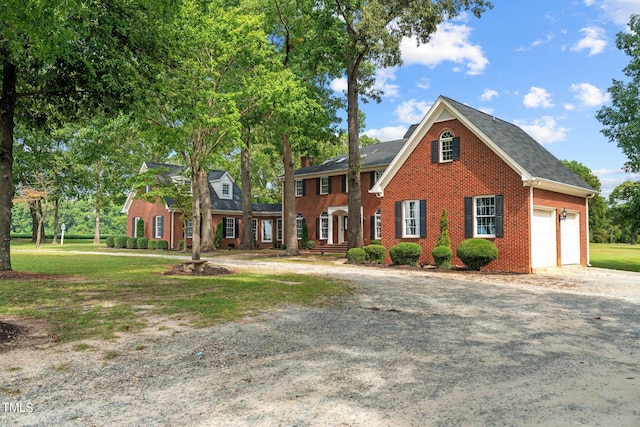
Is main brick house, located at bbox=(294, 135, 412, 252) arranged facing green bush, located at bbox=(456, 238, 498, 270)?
no

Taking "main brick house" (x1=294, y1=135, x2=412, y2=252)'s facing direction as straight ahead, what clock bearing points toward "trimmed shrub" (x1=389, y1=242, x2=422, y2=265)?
The trimmed shrub is roughly at 10 o'clock from the main brick house.

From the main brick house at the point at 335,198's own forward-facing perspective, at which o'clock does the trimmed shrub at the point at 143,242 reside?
The trimmed shrub is roughly at 2 o'clock from the main brick house.

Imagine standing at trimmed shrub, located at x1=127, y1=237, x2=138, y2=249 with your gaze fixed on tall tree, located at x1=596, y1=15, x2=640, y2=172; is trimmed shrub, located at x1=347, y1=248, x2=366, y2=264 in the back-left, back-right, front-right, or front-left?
front-right

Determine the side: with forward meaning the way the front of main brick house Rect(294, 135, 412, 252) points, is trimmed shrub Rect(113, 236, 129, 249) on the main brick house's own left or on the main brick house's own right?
on the main brick house's own right

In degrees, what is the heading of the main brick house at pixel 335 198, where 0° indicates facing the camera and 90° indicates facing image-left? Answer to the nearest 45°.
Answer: approximately 45°

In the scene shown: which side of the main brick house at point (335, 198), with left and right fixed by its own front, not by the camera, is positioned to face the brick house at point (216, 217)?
right

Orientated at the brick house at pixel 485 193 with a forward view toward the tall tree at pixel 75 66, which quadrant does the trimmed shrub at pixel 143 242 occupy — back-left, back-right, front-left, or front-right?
front-right

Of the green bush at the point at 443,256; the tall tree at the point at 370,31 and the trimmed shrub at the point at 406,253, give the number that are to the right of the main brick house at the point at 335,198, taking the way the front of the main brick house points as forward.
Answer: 0

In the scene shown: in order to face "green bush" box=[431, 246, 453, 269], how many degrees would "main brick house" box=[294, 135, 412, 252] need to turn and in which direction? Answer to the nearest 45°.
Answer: approximately 45° to its left

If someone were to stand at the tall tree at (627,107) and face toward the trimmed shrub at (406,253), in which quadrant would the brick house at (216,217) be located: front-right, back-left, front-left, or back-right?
front-right

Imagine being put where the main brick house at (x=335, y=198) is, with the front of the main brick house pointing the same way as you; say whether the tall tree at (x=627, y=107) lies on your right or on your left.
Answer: on your left

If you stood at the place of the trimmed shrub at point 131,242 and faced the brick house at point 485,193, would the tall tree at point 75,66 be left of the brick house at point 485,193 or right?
right

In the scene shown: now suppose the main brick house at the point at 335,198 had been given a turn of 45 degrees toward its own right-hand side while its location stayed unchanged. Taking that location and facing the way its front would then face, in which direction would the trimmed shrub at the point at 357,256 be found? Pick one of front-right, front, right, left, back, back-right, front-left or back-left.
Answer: left

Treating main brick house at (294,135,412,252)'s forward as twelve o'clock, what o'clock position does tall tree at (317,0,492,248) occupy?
The tall tree is roughly at 10 o'clock from the main brick house.

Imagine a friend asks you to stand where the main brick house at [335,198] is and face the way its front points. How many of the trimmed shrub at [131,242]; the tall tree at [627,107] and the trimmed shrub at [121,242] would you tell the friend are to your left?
1

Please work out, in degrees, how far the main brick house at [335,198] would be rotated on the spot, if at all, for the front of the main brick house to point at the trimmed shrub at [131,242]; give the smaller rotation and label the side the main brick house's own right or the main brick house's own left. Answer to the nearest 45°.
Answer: approximately 45° to the main brick house's own right
